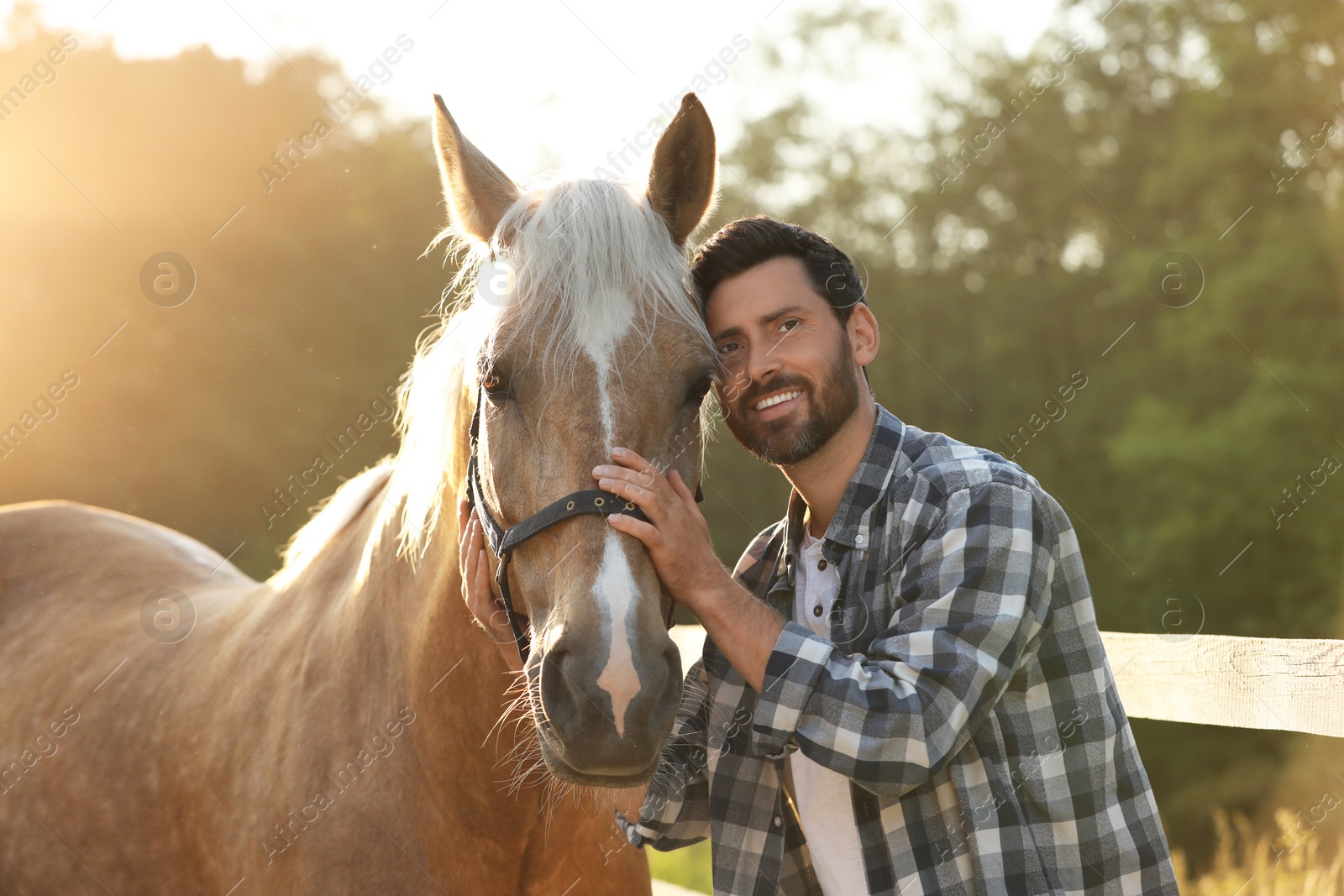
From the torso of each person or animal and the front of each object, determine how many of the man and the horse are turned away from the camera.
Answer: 0

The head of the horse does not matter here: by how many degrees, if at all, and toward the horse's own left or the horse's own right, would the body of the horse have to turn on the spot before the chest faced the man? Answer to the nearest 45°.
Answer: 0° — it already faces them

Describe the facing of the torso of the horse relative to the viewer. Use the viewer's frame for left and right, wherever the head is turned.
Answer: facing the viewer and to the right of the viewer

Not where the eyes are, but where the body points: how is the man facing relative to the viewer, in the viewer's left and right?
facing the viewer and to the left of the viewer
